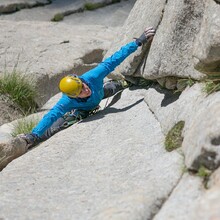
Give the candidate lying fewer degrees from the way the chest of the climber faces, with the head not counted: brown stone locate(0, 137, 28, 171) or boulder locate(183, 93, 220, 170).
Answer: the boulder

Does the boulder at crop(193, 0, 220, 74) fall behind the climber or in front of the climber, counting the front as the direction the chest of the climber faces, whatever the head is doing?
in front

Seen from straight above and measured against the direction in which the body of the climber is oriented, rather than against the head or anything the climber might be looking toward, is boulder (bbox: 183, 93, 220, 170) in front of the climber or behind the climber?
in front

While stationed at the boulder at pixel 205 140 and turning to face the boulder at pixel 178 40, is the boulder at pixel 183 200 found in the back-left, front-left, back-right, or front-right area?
back-left

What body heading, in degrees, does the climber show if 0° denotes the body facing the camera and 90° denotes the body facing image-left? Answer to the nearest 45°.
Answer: approximately 315°

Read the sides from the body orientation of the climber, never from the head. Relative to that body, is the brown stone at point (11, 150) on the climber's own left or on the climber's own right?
on the climber's own right
